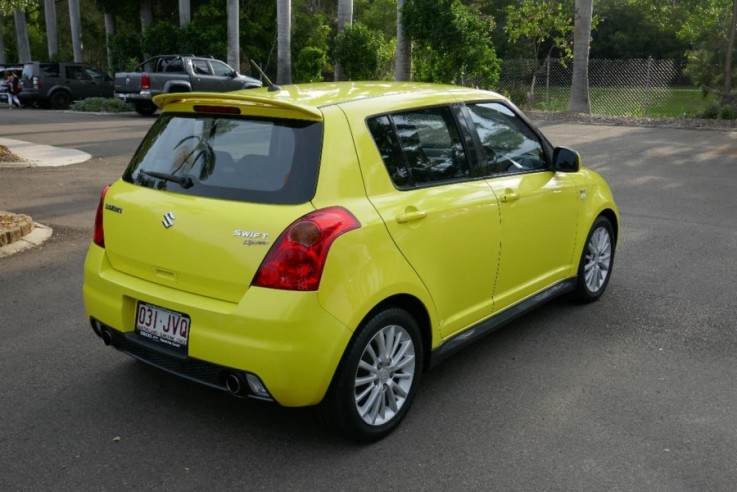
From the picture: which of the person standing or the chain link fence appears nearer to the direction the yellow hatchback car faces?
the chain link fence

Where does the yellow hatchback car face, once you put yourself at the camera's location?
facing away from the viewer and to the right of the viewer

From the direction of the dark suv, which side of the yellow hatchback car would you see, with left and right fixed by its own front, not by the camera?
left

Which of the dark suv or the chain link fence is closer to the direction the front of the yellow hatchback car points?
the chain link fence

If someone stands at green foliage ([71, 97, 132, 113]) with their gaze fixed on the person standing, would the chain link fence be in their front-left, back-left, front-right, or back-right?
back-right

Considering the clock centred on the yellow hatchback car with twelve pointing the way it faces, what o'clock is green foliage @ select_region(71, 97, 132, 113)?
The green foliage is roughly at 10 o'clock from the yellow hatchback car.

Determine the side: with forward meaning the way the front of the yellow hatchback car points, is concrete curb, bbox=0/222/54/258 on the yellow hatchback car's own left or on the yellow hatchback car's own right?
on the yellow hatchback car's own left

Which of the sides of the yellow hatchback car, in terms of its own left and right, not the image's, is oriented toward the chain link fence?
front

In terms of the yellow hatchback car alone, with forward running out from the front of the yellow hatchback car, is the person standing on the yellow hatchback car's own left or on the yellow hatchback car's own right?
on the yellow hatchback car's own left
